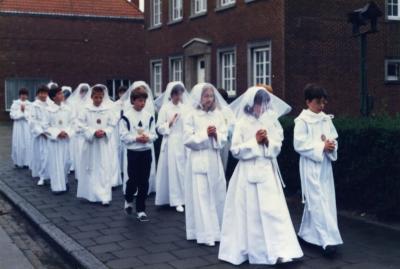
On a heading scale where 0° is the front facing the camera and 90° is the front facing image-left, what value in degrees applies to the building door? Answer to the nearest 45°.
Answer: approximately 45°

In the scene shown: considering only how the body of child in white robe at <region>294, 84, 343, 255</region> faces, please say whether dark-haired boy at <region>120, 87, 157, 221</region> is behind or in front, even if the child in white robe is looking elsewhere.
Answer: behind

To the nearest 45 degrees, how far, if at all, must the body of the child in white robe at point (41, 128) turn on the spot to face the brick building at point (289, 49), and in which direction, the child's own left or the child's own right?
approximately 90° to the child's own left

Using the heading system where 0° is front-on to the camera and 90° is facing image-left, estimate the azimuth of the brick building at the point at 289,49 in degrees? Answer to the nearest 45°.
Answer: approximately 45°

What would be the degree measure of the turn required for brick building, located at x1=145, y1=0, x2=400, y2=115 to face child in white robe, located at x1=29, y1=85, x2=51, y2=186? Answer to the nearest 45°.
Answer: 0° — it already faces them

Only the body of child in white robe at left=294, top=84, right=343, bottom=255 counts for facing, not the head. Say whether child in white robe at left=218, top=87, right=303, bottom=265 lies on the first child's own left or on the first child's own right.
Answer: on the first child's own right

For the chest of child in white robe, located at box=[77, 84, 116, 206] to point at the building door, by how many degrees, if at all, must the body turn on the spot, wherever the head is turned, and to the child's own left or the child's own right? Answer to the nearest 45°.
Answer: approximately 180°

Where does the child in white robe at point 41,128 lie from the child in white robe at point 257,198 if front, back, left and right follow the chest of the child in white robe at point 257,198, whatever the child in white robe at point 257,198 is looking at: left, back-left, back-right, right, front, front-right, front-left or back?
back-right
